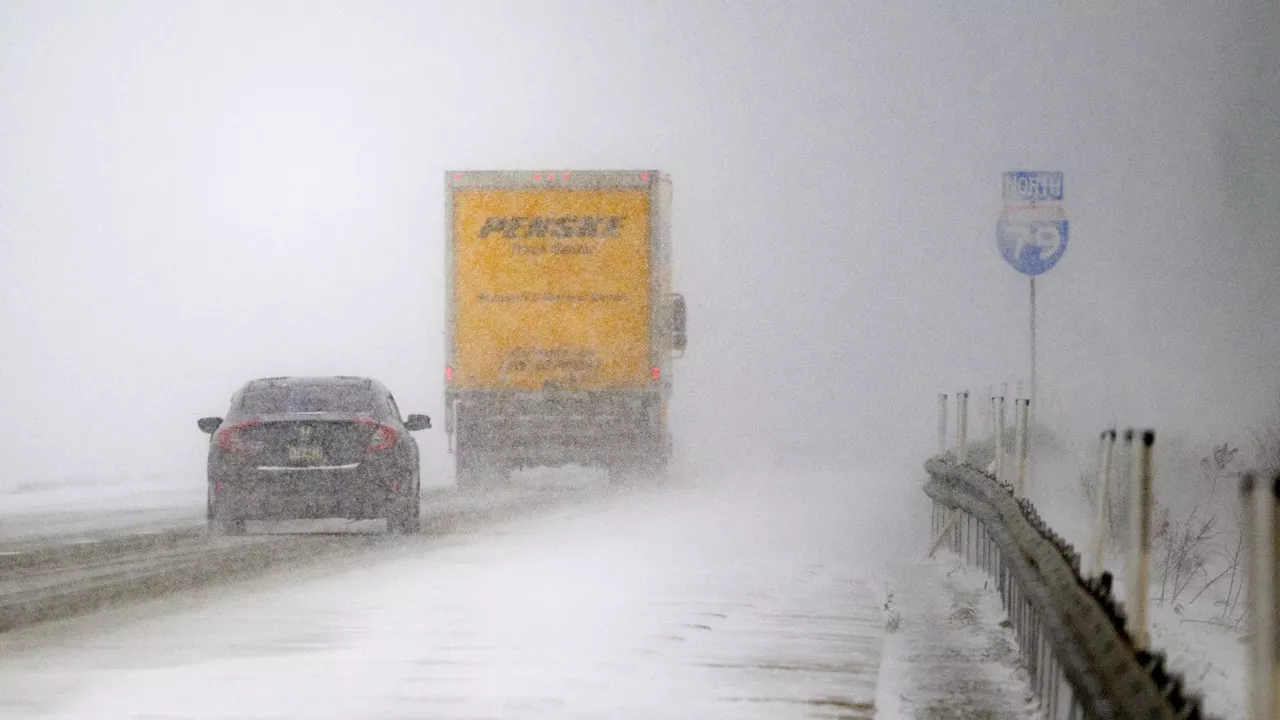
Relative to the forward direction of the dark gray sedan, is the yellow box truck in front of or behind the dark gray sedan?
in front

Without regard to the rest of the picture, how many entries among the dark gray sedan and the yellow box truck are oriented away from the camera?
2

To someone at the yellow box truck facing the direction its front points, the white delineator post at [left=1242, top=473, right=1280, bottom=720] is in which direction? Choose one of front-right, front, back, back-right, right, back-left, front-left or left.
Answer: back

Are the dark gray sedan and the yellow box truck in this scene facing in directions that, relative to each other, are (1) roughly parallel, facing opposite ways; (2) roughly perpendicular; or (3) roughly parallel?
roughly parallel

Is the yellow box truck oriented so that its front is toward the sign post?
no

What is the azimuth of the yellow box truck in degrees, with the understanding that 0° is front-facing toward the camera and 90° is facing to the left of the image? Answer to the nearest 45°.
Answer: approximately 180°

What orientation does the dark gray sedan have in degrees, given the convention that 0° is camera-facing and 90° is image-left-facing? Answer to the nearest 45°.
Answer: approximately 180°

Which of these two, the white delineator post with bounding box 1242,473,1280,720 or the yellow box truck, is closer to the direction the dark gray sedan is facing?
the yellow box truck

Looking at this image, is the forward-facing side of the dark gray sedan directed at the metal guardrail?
no

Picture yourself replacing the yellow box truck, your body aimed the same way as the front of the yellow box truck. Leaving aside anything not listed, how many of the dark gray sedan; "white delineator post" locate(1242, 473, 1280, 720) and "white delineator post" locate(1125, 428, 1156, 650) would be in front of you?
0

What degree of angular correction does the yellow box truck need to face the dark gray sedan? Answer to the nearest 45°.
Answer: approximately 180°

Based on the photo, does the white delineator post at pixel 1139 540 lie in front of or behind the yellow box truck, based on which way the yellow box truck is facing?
behind
